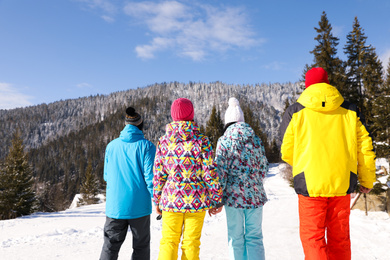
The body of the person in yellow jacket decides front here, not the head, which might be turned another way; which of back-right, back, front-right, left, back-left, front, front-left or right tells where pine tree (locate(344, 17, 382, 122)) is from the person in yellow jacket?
front

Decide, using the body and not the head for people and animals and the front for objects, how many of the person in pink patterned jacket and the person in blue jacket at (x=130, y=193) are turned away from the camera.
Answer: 2

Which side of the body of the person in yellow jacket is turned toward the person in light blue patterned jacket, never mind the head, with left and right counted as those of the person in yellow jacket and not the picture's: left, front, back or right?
left

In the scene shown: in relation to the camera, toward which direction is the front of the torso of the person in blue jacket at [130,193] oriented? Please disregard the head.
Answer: away from the camera

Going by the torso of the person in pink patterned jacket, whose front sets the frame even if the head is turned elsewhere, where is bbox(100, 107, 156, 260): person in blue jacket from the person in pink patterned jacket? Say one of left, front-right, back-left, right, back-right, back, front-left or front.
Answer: front-left

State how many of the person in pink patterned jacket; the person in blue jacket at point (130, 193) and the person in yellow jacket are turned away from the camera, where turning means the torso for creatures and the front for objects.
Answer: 3

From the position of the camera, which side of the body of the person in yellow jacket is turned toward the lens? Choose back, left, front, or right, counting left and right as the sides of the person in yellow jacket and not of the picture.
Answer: back

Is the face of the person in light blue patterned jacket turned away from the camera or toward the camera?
away from the camera

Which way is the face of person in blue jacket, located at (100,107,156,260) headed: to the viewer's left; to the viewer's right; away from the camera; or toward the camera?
away from the camera

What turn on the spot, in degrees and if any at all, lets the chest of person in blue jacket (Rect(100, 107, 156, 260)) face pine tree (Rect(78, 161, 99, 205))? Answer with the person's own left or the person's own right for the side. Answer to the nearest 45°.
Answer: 0° — they already face it

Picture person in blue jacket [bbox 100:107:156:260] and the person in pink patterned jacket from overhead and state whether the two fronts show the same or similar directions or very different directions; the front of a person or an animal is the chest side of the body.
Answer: same or similar directions

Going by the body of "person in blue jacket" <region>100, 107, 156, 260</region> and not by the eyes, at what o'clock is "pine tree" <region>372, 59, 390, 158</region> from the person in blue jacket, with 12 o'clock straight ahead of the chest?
The pine tree is roughly at 2 o'clock from the person in blue jacket.

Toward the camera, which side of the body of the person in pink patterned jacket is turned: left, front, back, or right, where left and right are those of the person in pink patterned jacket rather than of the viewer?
back

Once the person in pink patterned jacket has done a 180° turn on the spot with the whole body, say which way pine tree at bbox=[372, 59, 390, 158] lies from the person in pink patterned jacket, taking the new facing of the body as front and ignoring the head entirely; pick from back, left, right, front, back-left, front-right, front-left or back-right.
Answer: back-left

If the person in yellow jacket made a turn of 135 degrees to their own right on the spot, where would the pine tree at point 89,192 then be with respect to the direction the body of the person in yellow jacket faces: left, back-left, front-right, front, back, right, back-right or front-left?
back
